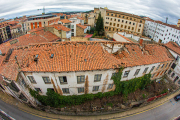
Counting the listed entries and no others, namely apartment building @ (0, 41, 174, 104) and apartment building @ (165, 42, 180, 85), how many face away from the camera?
0

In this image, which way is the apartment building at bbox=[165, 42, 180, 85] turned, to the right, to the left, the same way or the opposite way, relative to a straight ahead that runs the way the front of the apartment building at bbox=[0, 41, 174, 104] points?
to the right

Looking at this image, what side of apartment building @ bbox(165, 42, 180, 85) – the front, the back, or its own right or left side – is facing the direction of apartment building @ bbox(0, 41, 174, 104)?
front

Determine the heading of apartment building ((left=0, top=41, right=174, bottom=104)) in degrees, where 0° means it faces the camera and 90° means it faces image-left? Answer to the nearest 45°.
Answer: approximately 0°

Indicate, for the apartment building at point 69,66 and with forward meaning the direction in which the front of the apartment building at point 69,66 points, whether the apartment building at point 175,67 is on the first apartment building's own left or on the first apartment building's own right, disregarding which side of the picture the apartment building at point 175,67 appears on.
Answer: on the first apartment building's own left
